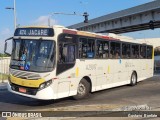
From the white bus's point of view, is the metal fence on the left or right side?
on its right

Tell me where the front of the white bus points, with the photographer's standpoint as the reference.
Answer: facing the viewer and to the left of the viewer
